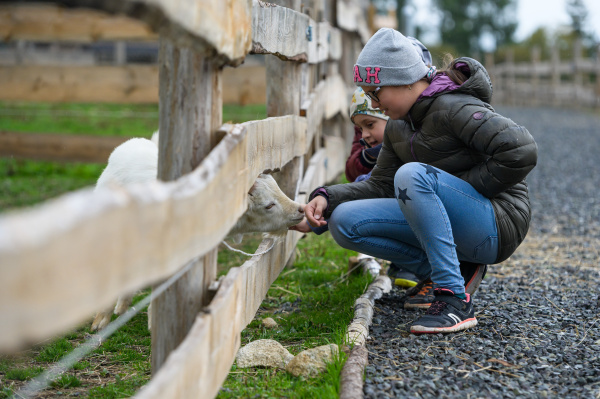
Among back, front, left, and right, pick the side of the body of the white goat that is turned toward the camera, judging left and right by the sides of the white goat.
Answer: right

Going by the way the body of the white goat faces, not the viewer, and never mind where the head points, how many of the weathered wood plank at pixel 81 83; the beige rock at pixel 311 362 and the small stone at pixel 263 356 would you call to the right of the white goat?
2

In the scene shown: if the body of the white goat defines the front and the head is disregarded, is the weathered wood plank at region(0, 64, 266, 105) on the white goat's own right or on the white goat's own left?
on the white goat's own left

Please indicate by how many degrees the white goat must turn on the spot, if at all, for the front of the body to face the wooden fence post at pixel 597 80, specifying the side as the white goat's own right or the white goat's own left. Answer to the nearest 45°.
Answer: approximately 45° to the white goat's own left

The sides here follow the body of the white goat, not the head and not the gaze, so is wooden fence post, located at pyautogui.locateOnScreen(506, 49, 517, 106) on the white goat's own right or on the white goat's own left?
on the white goat's own left

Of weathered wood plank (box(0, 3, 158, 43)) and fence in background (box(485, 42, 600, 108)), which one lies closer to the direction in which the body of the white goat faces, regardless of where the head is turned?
the fence in background

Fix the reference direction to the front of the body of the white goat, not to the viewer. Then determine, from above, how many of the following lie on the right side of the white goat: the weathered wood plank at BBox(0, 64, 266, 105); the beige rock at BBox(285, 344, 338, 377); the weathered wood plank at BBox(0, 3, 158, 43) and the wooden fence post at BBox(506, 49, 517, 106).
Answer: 1

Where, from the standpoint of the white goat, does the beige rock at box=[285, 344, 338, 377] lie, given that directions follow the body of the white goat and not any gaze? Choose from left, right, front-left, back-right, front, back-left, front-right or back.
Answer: right

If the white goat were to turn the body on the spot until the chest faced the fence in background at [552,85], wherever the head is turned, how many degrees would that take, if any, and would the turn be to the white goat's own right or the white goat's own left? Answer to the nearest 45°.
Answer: approximately 45° to the white goat's own left

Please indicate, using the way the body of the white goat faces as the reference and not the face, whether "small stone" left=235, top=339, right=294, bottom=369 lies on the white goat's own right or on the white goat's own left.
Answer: on the white goat's own right

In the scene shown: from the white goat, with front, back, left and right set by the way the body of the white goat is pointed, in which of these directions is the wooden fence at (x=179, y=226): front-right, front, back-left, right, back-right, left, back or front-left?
right
